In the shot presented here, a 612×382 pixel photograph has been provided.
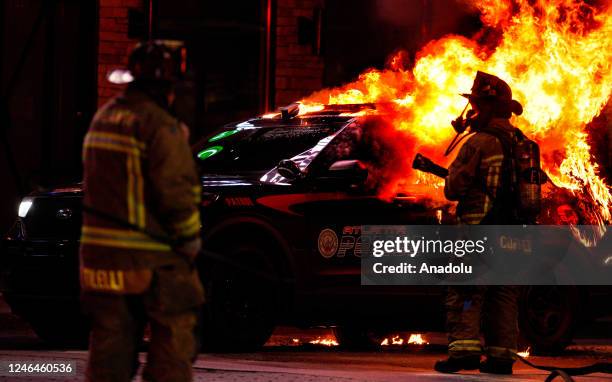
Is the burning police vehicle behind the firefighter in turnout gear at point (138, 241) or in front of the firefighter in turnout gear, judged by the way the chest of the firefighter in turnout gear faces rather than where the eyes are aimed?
in front

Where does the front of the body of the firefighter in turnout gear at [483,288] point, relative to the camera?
to the viewer's left

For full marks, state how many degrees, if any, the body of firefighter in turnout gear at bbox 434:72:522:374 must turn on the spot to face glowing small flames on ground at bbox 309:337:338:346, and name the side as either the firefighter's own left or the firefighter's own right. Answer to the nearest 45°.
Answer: approximately 45° to the firefighter's own right

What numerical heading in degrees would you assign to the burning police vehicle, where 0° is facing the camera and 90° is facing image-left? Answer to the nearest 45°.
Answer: approximately 45°

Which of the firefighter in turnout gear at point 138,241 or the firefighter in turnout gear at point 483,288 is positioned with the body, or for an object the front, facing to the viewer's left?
the firefighter in turnout gear at point 483,288

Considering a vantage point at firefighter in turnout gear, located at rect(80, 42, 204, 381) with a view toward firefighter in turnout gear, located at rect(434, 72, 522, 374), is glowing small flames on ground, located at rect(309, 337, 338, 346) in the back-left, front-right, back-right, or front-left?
front-left

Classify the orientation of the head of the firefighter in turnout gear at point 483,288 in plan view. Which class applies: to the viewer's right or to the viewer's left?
to the viewer's left

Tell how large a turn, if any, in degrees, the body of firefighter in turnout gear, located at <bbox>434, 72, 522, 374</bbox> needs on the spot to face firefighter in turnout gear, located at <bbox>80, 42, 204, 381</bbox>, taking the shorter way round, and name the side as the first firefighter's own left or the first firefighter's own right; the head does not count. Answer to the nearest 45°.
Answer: approximately 45° to the first firefighter's own left

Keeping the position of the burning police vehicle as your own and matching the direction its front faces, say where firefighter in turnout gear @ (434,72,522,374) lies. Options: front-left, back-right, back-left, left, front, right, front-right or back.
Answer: left

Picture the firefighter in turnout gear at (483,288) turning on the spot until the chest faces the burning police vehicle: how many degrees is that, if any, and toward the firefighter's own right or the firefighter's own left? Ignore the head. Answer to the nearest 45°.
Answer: approximately 45° to the firefighter's own right

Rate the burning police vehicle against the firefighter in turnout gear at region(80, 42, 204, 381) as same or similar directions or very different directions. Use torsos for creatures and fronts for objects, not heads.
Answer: very different directions

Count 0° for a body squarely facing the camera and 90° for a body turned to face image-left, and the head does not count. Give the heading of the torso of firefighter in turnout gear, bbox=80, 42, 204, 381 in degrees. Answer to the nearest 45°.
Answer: approximately 225°

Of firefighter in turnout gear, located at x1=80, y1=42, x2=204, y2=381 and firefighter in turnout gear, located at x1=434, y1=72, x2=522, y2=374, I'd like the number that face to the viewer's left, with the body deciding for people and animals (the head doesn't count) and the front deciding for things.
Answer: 1
